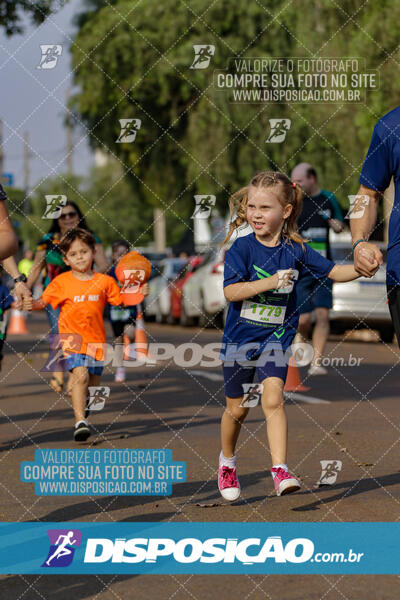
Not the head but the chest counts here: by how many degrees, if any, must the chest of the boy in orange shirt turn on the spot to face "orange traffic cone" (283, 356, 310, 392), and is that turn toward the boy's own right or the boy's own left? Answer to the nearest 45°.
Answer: approximately 135° to the boy's own left

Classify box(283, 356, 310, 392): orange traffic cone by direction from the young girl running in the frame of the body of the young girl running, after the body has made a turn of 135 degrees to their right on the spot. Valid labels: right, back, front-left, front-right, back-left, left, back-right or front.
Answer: front-right

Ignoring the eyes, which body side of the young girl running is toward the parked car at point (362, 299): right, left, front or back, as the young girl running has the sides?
back

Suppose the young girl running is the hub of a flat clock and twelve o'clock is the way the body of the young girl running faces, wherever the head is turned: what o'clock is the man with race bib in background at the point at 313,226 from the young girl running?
The man with race bib in background is roughly at 6 o'clock from the young girl running.

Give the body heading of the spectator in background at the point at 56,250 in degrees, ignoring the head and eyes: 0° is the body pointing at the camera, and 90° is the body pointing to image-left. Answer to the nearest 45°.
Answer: approximately 0°

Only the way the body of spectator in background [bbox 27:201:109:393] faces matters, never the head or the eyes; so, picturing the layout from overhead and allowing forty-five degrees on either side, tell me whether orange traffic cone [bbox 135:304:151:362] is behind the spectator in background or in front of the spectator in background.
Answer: behind

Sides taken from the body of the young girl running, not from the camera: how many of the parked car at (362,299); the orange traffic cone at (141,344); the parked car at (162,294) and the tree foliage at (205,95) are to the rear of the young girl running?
4
